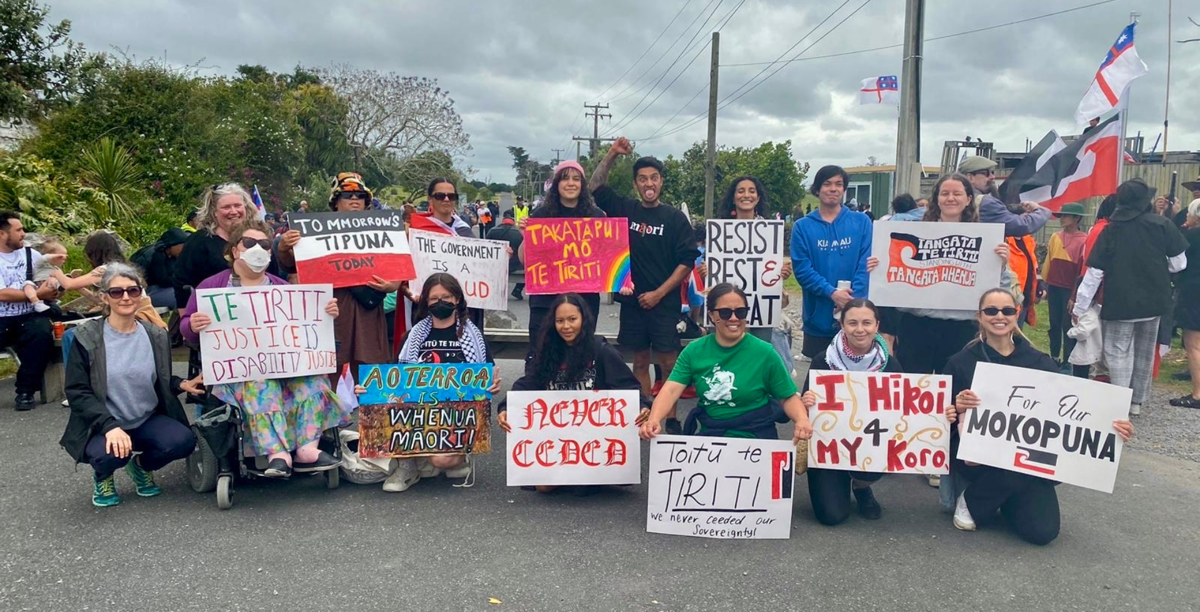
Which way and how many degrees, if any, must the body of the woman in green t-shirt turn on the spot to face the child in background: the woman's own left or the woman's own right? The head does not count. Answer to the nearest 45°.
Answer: approximately 90° to the woman's own right

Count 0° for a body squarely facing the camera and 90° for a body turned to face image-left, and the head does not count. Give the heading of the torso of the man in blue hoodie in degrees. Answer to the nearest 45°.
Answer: approximately 0°

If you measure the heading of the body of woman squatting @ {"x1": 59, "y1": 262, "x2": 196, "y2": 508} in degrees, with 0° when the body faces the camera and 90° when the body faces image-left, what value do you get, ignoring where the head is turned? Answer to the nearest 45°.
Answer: approximately 0°

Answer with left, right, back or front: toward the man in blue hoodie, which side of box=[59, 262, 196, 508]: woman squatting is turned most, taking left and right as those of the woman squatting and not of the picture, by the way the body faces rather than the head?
left

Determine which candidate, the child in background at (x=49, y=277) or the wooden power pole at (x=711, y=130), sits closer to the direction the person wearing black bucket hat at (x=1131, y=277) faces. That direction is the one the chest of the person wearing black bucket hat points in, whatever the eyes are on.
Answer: the wooden power pole

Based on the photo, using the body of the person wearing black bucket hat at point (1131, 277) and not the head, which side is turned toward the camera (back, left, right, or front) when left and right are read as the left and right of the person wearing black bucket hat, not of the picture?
back

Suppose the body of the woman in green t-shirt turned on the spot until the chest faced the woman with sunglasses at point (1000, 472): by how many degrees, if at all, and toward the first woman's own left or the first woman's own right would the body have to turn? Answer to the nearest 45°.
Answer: approximately 90° to the first woman's own left
